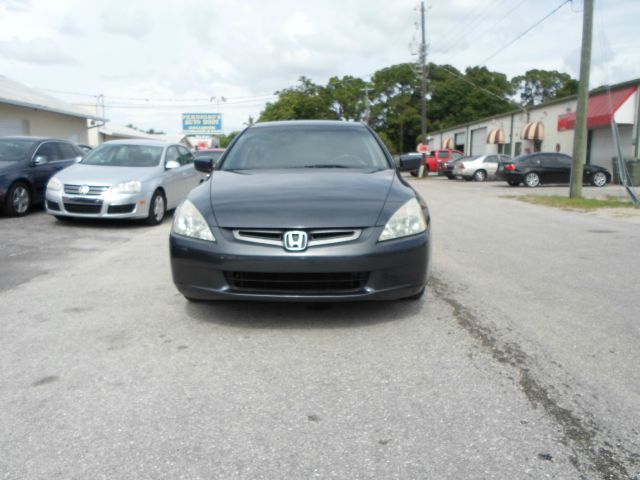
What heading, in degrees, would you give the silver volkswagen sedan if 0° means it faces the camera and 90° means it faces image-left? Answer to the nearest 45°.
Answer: approximately 45°

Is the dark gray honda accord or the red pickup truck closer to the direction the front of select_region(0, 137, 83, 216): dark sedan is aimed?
the dark gray honda accord

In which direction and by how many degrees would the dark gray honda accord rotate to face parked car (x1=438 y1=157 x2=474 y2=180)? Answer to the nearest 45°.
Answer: approximately 180°

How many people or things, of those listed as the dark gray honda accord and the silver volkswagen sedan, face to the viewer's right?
0

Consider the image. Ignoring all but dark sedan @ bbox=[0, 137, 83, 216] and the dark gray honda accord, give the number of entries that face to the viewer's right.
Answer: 0

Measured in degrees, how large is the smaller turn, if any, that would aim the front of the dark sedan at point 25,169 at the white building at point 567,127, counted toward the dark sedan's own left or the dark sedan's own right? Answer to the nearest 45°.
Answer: approximately 135° to the dark sedan's own left

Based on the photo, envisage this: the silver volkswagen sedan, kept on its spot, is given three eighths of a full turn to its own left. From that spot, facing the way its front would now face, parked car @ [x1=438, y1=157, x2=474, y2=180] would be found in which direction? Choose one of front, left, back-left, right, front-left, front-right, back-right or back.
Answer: front-left

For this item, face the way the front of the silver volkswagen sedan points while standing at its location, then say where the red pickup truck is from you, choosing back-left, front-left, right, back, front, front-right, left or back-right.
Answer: back

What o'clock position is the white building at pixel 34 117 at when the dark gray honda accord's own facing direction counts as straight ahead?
The white building is roughly at 5 o'clock from the dark gray honda accord.

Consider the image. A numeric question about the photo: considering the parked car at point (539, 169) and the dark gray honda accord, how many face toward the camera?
1

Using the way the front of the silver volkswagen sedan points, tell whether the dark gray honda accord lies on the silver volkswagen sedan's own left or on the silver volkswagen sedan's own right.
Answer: on the silver volkswagen sedan's own left
